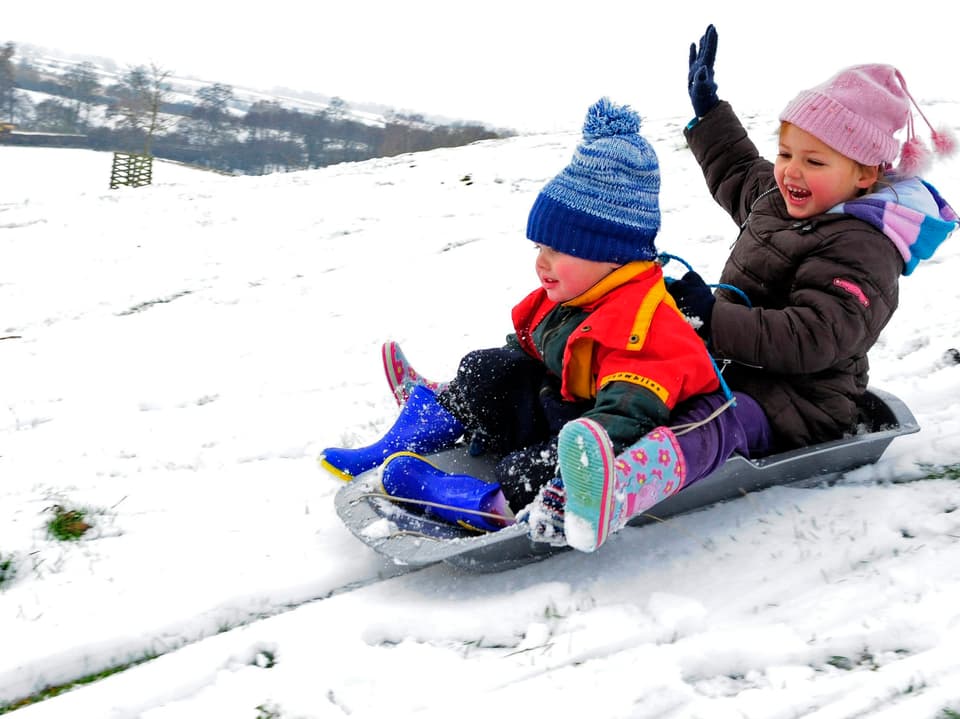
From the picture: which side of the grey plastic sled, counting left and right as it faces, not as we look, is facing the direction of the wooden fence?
right

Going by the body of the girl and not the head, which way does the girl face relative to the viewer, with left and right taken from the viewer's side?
facing the viewer and to the left of the viewer

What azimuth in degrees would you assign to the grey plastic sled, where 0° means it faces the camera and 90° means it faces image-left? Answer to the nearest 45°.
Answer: approximately 45°

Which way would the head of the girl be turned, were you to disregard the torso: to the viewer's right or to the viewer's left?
to the viewer's left

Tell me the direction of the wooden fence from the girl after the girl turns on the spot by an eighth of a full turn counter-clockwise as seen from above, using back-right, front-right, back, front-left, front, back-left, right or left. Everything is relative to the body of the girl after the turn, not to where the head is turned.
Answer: back-right
